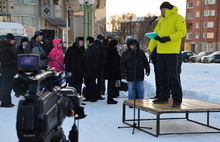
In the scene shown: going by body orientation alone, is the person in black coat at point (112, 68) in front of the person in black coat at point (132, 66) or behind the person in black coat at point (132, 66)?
behind

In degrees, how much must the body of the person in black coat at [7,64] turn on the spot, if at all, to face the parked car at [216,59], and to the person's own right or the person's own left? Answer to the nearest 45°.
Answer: approximately 45° to the person's own left

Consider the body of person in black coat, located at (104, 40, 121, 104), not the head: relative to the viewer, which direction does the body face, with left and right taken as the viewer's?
facing to the right of the viewer

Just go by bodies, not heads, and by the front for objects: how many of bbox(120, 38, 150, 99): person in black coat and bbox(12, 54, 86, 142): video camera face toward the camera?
1

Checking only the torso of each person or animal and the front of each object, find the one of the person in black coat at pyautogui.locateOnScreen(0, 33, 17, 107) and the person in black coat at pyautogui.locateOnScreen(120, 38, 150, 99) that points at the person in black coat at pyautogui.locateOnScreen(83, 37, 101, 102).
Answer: the person in black coat at pyautogui.locateOnScreen(0, 33, 17, 107)

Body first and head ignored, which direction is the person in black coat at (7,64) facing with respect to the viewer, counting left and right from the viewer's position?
facing to the right of the viewer
